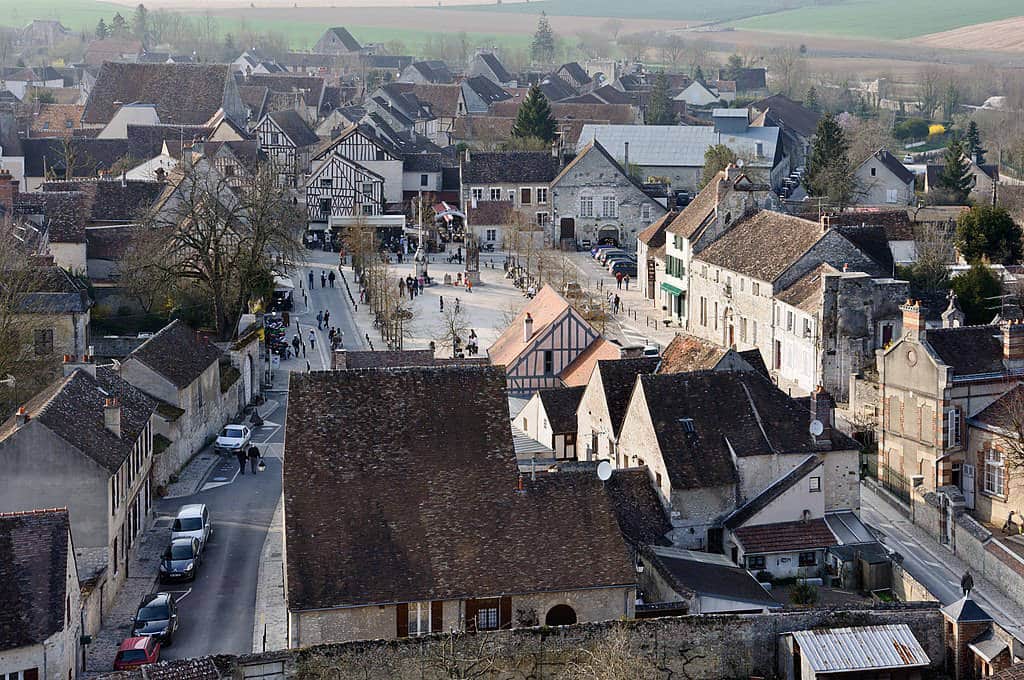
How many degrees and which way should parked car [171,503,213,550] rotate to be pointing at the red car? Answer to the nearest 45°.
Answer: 0° — it already faces it

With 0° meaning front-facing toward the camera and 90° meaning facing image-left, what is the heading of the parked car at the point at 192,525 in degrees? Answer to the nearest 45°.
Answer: approximately 0°

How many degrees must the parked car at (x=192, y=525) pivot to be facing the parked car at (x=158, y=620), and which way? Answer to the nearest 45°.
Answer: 0° — it already faces it

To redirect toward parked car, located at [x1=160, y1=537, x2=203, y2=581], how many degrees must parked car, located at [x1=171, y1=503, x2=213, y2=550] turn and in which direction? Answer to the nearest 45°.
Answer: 0° — it already faces it
